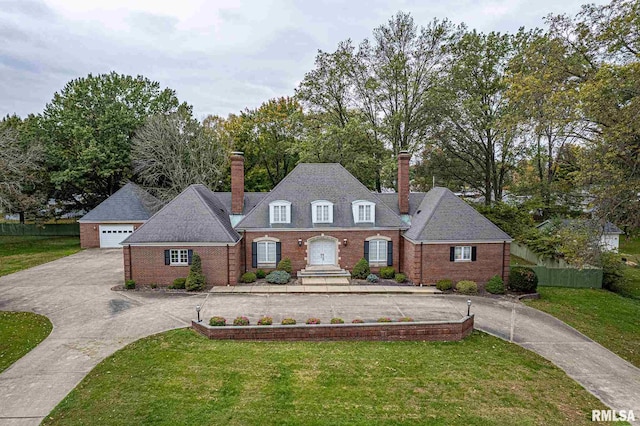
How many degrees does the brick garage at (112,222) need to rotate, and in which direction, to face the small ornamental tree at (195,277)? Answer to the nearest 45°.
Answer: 0° — it already faces it

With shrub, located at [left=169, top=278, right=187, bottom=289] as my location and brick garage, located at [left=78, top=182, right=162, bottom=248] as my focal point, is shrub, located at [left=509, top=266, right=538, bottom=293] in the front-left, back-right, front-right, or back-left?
back-right

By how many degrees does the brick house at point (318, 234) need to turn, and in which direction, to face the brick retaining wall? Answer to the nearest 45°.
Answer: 0° — it already faces it

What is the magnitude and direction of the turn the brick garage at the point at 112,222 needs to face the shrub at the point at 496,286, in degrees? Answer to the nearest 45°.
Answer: approximately 45° to its left

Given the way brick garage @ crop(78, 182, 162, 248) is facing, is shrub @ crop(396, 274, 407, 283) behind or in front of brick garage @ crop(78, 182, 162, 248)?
in front

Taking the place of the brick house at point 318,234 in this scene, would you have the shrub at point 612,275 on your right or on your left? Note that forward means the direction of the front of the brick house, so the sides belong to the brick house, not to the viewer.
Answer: on your left

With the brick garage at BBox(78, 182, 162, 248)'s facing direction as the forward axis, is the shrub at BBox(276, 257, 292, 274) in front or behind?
in front

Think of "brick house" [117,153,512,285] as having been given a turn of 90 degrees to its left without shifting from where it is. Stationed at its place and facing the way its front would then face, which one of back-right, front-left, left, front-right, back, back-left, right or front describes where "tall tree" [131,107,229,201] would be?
back-left

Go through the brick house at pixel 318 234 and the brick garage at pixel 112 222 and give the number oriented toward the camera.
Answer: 2

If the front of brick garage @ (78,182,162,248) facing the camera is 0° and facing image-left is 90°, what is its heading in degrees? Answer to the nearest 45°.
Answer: approximately 0°
